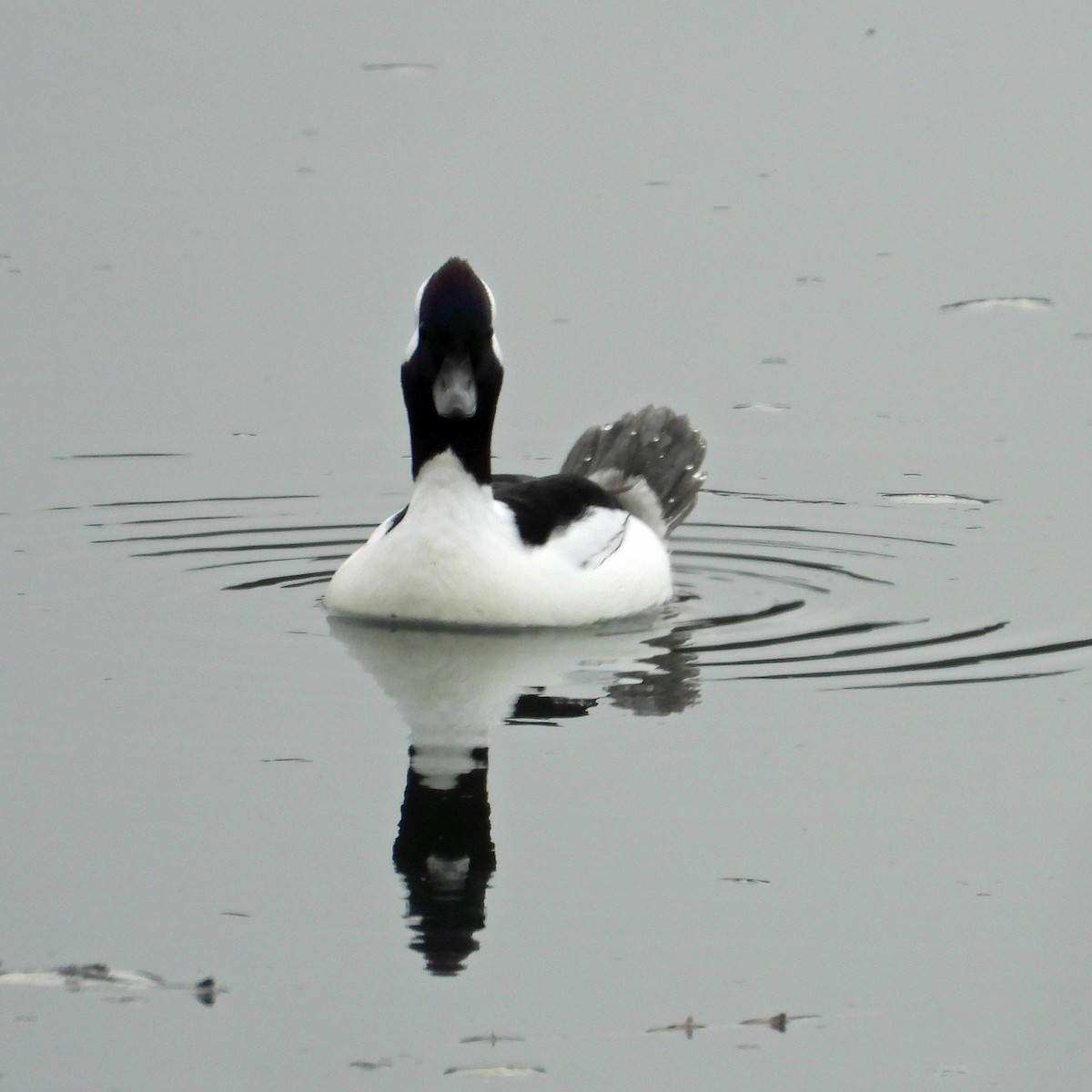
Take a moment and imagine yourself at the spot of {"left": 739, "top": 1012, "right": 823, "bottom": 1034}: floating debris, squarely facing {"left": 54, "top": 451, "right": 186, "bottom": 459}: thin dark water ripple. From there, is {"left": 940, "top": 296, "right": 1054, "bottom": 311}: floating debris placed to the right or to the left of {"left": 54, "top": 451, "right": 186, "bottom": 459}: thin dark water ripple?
right

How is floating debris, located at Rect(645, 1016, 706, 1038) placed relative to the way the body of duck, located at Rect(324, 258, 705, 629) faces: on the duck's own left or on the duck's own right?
on the duck's own left

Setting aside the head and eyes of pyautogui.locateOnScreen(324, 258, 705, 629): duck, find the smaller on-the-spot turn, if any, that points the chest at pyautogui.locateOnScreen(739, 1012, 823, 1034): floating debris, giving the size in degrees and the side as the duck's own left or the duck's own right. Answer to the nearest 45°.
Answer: approximately 45° to the duck's own left

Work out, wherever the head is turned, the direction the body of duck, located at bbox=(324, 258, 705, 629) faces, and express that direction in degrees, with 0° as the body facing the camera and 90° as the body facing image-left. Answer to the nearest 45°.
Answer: approximately 45°

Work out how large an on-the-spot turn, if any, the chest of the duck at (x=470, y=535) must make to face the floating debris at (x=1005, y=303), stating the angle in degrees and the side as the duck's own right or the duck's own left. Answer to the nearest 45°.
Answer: approximately 180°

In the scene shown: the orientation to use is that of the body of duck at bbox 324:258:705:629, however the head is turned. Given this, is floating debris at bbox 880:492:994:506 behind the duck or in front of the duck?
behind

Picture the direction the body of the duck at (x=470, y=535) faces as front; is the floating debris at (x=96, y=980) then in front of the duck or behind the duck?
in front

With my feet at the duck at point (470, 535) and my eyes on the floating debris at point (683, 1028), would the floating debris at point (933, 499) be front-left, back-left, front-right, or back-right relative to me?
back-left

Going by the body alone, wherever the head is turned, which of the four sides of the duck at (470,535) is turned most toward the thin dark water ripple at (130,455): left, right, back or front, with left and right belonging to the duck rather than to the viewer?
right
